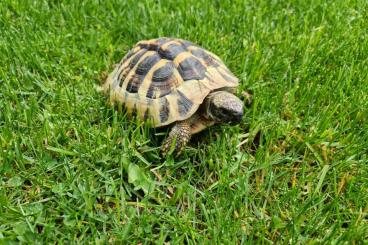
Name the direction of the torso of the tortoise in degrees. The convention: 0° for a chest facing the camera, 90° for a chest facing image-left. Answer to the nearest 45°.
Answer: approximately 315°
